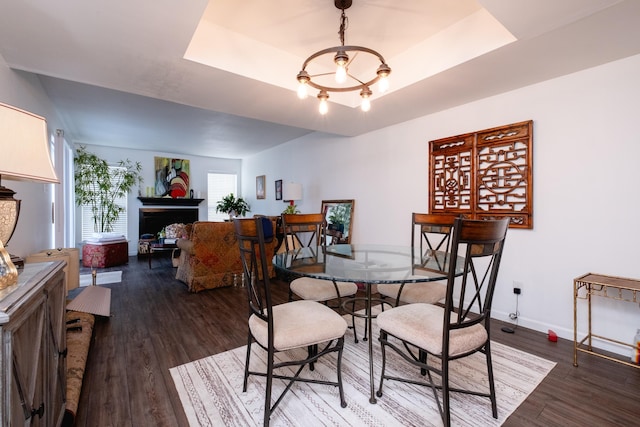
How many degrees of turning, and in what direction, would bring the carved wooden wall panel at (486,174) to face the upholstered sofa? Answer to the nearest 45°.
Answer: approximately 45° to its right

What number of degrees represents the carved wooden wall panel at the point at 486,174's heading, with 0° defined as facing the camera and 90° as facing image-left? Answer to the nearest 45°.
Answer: approximately 45°

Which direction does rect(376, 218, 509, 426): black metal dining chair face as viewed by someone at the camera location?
facing away from the viewer and to the left of the viewer

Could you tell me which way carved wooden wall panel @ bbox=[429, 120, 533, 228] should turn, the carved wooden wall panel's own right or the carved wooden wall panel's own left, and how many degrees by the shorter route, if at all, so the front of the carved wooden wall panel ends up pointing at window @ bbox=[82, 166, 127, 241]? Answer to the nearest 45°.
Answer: approximately 45° to the carved wooden wall panel's own right

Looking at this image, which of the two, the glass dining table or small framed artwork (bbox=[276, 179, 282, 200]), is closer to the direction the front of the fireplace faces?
the glass dining table

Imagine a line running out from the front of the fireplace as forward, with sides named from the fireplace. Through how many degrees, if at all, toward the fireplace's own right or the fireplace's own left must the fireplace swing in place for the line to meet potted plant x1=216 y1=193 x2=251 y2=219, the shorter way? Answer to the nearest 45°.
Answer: approximately 90° to the fireplace's own left

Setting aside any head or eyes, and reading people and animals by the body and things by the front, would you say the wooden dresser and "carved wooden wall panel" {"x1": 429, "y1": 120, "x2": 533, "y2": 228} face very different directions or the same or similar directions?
very different directions

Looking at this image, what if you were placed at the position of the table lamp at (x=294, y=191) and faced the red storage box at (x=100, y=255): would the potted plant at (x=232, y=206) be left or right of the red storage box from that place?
right

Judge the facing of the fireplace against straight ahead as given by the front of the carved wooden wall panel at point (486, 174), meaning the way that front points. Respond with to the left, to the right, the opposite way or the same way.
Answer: to the left
